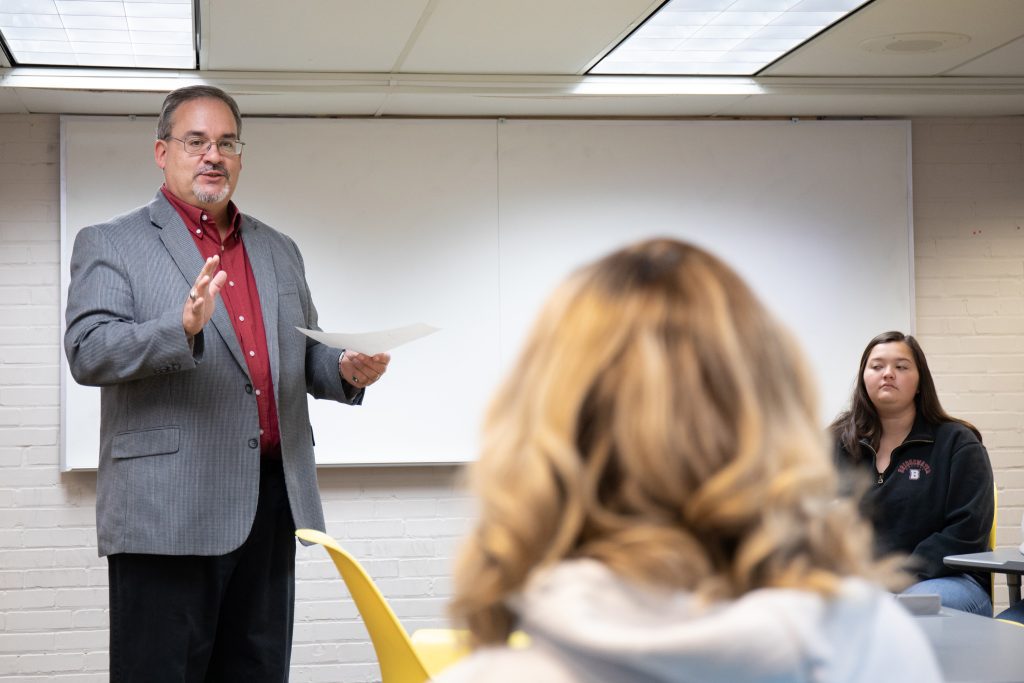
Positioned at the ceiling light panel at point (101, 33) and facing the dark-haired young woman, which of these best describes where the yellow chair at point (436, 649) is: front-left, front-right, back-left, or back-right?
front-right

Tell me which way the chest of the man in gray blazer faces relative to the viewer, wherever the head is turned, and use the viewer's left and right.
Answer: facing the viewer and to the right of the viewer

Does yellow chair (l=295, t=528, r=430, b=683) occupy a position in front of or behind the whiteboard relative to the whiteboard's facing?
in front

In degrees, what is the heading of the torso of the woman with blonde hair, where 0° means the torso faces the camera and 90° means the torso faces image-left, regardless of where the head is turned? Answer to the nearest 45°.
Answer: approximately 180°

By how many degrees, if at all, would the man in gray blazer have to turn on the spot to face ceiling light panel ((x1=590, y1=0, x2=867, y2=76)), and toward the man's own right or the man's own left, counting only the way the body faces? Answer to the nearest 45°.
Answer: approximately 90° to the man's own left

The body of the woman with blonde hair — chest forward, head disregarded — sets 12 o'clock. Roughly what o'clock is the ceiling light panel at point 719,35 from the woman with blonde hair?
The ceiling light panel is roughly at 12 o'clock from the woman with blonde hair.

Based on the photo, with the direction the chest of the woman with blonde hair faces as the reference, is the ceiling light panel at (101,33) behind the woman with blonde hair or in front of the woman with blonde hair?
in front

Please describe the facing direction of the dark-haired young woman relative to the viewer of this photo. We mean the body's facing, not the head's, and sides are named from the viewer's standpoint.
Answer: facing the viewer and to the left of the viewer

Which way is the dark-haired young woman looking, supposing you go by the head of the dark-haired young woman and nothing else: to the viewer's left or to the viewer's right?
to the viewer's left

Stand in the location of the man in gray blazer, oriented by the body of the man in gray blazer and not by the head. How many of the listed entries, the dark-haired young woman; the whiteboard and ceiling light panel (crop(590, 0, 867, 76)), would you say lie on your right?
0

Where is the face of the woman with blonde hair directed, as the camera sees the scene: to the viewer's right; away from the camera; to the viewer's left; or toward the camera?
away from the camera

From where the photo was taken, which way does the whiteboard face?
toward the camera

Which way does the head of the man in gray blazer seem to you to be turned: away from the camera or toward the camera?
toward the camera

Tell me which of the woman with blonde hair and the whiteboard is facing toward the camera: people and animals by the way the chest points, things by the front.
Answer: the whiteboard
